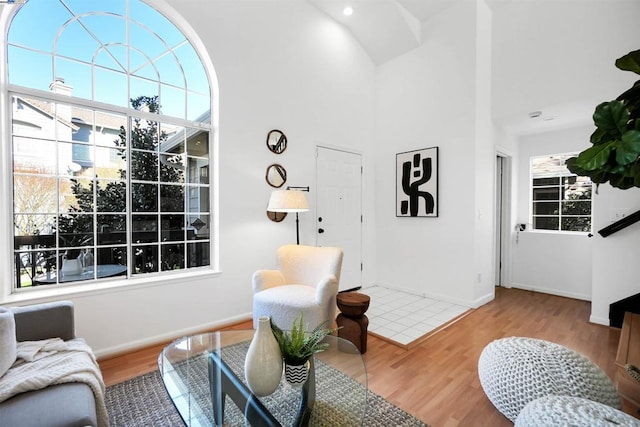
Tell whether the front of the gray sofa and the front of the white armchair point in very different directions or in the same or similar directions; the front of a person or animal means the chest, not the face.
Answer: very different directions

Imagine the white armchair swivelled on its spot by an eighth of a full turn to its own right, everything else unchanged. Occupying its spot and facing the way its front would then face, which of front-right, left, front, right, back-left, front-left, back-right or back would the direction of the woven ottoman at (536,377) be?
back-left

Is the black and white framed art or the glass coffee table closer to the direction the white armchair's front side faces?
the glass coffee table

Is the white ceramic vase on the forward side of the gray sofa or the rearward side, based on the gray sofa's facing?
on the forward side

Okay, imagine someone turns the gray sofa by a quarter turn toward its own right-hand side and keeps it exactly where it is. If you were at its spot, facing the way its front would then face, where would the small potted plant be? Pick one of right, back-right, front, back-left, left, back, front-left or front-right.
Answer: front-left

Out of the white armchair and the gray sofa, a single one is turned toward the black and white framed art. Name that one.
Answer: the gray sofa

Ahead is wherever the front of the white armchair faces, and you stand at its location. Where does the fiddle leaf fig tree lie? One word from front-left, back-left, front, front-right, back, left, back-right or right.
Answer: left

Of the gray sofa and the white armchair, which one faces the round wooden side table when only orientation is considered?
the gray sofa

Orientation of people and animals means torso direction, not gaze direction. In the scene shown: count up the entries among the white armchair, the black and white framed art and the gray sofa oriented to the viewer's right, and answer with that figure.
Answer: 1

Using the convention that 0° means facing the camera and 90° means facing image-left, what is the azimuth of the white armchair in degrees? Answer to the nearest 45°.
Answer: approximately 45°

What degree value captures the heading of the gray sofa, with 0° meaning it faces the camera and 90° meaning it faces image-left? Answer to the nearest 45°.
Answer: approximately 270°

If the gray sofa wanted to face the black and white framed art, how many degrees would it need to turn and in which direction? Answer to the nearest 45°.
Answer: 0° — it already faces it

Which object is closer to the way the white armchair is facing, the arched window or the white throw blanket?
the white throw blanket
